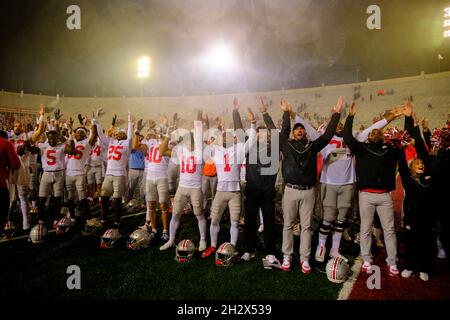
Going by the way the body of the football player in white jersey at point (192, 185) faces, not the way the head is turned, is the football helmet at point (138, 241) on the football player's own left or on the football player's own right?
on the football player's own right

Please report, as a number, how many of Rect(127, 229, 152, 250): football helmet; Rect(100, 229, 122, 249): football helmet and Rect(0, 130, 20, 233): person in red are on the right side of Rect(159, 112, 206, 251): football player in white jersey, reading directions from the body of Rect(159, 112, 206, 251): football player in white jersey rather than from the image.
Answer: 3

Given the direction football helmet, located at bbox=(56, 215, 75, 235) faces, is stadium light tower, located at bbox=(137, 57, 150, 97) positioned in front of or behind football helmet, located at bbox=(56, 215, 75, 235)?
behind

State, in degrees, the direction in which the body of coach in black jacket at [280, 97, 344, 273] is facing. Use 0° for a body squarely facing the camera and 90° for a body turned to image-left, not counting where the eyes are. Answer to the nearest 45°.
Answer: approximately 0°

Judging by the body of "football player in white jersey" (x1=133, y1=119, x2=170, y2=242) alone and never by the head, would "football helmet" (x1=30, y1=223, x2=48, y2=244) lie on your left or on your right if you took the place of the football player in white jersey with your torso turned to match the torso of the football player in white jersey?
on your right

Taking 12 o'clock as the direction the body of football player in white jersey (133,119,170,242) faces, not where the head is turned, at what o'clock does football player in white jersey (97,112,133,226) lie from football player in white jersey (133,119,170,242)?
football player in white jersey (97,112,133,226) is roughly at 4 o'clock from football player in white jersey (133,119,170,242).

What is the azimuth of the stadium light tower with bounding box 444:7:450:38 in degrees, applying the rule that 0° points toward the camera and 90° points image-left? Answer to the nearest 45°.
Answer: approximately 45°

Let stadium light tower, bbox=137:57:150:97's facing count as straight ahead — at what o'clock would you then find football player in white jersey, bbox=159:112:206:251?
The football player in white jersey is roughly at 12 o'clock from the stadium light tower.
